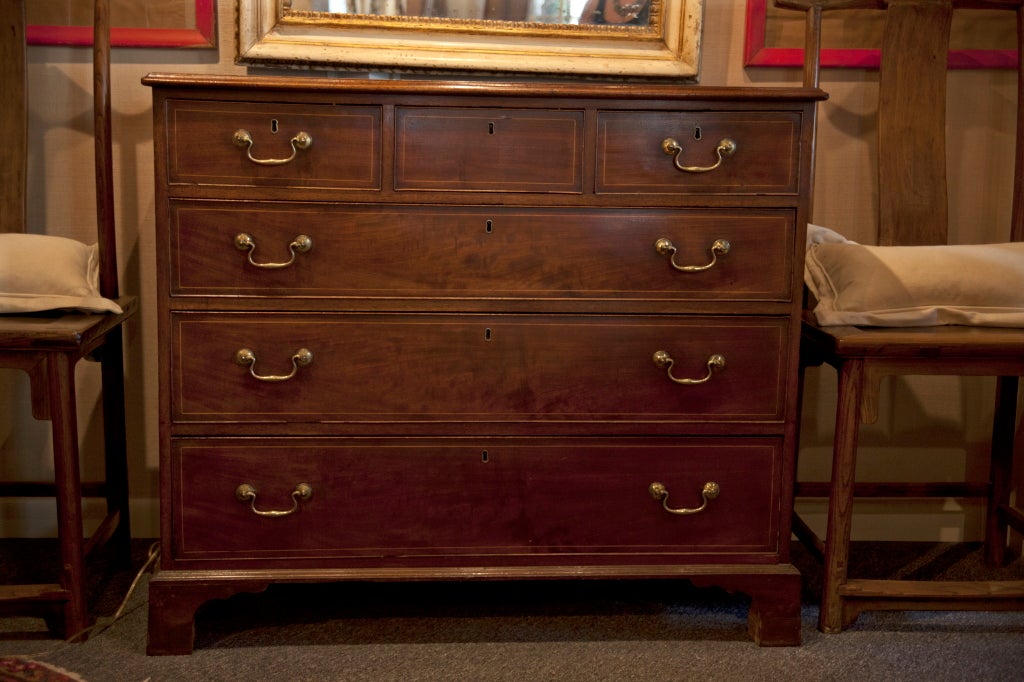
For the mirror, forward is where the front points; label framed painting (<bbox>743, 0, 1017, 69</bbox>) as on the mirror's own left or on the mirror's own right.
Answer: on the mirror's own left

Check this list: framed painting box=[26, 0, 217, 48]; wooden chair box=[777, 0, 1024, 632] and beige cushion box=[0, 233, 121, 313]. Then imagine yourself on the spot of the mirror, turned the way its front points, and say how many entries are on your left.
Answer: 1

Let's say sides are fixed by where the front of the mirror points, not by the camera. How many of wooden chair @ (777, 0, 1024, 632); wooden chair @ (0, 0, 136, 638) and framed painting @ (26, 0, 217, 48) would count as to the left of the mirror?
1

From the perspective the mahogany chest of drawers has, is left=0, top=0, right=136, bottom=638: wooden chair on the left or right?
on its right

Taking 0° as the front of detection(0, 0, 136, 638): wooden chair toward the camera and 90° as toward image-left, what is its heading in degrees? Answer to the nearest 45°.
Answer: approximately 0°

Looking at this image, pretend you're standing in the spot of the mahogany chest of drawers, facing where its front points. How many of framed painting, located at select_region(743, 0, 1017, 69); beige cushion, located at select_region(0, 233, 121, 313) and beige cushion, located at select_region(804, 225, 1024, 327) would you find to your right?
1

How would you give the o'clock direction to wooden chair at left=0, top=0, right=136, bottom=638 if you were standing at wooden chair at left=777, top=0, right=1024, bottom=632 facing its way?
wooden chair at left=0, top=0, right=136, bottom=638 is roughly at 2 o'clock from wooden chair at left=777, top=0, right=1024, bottom=632.

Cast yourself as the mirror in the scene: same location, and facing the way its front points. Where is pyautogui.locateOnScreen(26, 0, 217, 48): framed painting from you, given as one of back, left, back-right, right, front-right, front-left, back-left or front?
right
